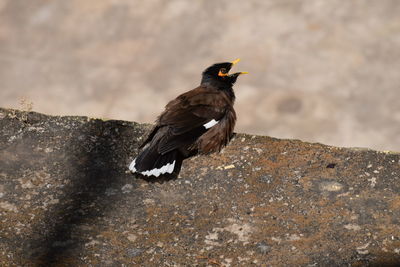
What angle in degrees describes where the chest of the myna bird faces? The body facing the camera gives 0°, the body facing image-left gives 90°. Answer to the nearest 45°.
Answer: approximately 225°
